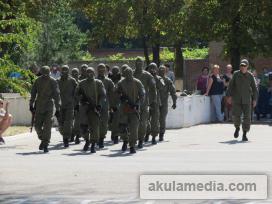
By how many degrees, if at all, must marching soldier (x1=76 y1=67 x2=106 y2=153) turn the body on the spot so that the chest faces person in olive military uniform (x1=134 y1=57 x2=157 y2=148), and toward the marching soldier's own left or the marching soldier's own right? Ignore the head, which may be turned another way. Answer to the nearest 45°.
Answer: approximately 135° to the marching soldier's own left

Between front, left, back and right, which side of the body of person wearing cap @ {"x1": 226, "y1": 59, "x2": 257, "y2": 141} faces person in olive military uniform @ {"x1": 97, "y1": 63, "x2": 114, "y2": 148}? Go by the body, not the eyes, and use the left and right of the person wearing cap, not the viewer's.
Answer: right

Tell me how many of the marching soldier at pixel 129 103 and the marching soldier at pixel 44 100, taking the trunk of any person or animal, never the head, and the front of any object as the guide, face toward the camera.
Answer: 2

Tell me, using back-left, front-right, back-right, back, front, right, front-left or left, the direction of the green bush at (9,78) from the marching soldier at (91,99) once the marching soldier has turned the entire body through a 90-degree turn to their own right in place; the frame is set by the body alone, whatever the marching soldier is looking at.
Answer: front

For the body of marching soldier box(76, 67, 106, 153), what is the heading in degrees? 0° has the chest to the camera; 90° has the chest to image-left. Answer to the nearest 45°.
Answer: approximately 0°

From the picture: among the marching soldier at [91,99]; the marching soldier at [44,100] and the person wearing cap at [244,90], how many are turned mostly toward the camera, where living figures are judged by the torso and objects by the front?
3
